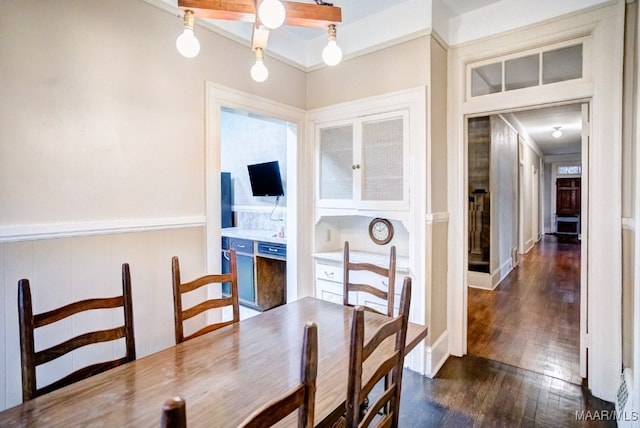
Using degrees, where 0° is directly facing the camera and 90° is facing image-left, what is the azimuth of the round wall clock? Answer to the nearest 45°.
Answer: approximately 45°

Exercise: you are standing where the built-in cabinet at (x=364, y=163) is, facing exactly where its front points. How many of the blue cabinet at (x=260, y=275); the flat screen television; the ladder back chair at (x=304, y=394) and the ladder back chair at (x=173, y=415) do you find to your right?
2

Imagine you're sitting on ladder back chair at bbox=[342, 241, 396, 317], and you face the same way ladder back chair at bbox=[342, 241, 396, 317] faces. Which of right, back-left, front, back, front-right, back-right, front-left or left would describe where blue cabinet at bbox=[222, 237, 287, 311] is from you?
right

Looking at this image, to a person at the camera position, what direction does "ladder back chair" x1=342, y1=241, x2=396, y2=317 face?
facing the viewer and to the left of the viewer

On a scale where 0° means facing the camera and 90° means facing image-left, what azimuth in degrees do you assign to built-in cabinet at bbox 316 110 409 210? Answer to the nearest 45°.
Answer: approximately 45°

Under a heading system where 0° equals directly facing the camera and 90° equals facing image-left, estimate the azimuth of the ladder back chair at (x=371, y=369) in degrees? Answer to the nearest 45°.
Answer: approximately 135°

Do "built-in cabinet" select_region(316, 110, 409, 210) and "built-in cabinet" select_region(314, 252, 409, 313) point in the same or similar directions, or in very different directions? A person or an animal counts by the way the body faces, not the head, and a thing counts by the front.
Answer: same or similar directions

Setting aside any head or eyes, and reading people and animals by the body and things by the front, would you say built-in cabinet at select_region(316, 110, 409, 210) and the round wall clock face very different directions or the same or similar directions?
same or similar directions

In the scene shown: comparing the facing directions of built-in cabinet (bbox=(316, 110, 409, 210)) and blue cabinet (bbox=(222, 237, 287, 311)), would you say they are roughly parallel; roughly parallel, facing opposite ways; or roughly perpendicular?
roughly parallel

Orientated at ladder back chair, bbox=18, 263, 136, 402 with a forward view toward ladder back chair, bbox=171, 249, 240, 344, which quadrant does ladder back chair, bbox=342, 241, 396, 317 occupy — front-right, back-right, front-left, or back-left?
front-right

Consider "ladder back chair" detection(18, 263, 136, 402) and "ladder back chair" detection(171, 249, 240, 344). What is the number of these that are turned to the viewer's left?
0

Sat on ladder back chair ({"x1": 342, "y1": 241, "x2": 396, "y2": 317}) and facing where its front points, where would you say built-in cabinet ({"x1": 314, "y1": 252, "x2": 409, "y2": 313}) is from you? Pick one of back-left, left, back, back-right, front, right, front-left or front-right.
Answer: back-right

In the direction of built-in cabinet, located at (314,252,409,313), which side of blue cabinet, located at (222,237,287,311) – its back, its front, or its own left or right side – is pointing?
left

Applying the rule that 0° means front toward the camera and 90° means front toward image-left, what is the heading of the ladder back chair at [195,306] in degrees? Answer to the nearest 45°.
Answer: approximately 315°

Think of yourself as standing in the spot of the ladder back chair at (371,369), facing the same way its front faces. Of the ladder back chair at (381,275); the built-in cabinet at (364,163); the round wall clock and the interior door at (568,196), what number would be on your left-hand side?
0

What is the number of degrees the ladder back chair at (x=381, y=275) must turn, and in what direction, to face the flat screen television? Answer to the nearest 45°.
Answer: approximately 90° to its right

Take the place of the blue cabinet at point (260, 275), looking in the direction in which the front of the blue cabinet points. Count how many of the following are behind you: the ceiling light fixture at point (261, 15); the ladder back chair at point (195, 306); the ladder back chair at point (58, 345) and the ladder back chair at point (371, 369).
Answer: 0
